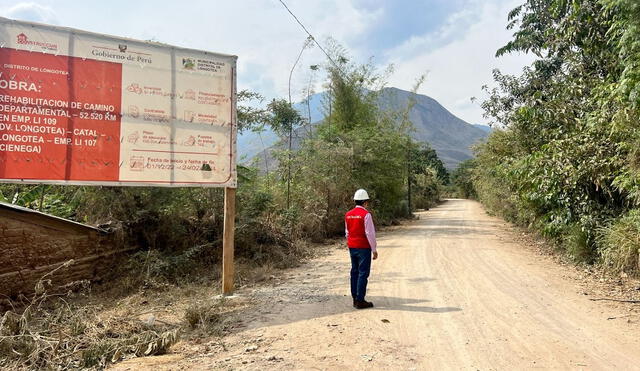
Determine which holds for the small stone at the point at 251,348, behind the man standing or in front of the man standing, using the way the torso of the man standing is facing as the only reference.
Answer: behind

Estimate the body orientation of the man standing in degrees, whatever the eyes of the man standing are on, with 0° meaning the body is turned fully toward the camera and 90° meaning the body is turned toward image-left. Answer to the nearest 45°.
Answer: approximately 225°

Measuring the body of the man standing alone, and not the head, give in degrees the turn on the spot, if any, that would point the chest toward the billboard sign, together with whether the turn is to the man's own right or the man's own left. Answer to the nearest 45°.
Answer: approximately 135° to the man's own left
